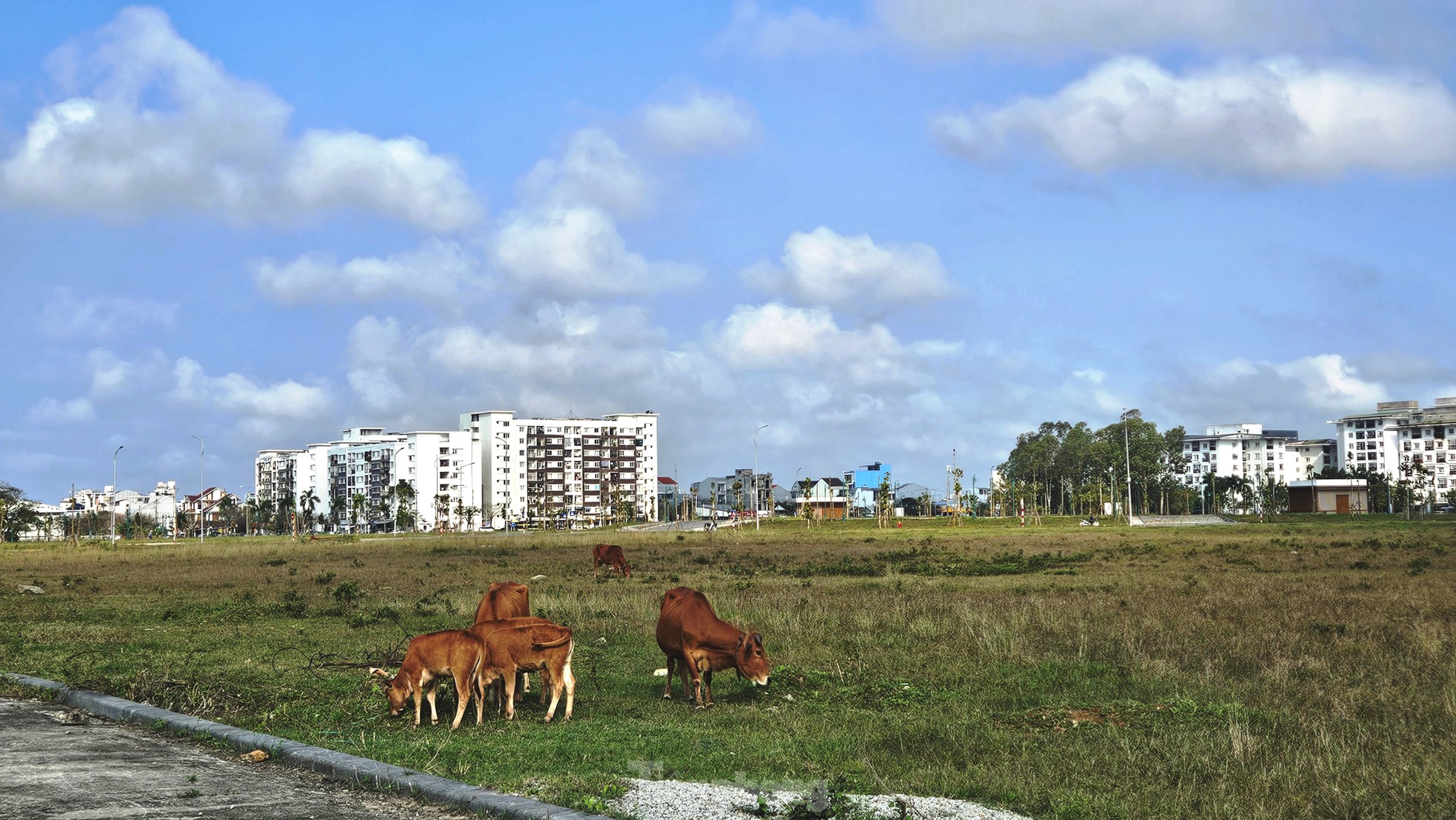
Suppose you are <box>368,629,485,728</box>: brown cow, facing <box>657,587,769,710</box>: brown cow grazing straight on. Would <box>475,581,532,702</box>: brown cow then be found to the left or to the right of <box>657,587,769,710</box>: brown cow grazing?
left

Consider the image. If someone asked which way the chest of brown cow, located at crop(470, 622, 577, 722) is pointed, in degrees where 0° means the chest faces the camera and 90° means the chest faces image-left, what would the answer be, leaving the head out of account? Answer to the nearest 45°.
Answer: approximately 90°

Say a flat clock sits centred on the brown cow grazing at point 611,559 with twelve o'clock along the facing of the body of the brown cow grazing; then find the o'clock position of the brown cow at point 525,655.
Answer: The brown cow is roughly at 3 o'clock from the brown cow grazing.

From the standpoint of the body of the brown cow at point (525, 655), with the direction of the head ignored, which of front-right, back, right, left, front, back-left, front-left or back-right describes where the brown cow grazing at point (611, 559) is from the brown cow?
right

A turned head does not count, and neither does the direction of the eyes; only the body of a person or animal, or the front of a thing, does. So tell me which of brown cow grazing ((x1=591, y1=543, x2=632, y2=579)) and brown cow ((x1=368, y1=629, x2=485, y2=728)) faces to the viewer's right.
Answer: the brown cow grazing

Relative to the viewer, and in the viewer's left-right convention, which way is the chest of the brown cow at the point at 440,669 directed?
facing to the left of the viewer

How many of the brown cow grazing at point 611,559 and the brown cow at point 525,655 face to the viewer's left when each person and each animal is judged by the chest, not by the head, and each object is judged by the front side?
1

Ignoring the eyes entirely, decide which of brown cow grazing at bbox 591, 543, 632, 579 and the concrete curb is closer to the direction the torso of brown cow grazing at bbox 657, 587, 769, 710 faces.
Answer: the concrete curb

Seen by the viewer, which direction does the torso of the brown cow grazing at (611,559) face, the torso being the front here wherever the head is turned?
to the viewer's right

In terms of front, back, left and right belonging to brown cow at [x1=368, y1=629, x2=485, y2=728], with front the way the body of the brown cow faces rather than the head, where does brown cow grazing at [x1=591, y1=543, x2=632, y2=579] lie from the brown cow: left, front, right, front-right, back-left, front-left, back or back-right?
right

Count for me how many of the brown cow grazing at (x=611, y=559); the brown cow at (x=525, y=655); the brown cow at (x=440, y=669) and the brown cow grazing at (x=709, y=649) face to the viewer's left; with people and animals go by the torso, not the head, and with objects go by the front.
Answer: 2

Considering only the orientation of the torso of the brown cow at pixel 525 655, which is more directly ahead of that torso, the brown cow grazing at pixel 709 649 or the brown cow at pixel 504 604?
the brown cow
